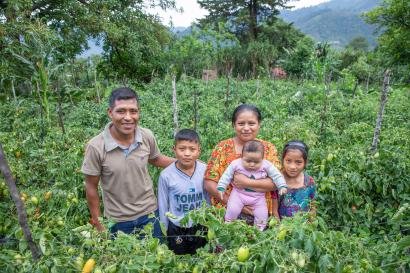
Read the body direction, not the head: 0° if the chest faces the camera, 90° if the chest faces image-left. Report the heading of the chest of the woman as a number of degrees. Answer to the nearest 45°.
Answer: approximately 0°

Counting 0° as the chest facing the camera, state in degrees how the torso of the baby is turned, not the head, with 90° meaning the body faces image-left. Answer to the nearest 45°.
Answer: approximately 0°

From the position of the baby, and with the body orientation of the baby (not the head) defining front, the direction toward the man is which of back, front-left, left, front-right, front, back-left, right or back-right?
right

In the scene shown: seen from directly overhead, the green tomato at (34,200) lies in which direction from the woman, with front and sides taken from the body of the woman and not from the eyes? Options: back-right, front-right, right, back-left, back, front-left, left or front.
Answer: right

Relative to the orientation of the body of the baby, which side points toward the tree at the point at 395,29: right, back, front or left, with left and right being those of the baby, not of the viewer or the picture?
back

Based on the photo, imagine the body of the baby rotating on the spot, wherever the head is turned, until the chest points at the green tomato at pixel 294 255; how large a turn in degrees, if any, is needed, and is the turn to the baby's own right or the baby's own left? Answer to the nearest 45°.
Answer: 0° — they already face it

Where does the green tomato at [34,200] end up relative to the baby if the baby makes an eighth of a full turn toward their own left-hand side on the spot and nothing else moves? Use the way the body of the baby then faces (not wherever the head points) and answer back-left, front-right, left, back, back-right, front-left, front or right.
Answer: back-right
